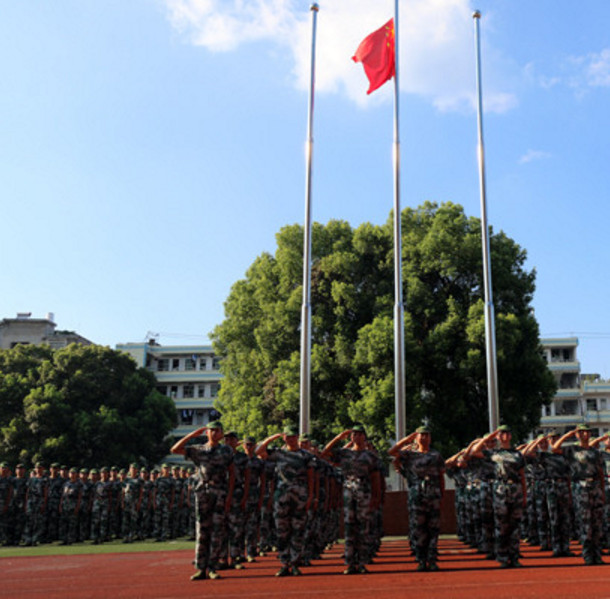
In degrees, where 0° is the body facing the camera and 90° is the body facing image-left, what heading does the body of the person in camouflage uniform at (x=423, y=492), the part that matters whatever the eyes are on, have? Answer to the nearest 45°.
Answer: approximately 0°

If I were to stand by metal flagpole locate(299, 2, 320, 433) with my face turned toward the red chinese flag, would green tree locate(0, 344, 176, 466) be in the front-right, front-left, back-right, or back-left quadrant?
back-left

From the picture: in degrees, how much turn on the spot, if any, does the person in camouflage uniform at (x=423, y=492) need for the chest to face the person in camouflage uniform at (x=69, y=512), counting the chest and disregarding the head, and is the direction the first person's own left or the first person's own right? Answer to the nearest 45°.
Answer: approximately 135° to the first person's own right

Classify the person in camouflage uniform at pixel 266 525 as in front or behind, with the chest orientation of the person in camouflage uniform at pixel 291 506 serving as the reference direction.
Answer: behind

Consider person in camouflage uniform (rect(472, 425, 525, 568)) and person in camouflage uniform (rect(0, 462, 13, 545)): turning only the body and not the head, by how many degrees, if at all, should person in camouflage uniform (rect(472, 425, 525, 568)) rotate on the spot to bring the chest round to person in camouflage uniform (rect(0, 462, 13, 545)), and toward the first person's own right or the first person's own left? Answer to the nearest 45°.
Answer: approximately 135° to the first person's own right

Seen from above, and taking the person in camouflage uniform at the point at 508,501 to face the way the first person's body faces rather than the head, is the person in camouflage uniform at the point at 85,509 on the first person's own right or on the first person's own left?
on the first person's own right

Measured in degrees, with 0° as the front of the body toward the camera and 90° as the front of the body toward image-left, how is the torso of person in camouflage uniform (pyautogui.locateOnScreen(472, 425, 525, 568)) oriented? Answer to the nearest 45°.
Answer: approximately 0°
